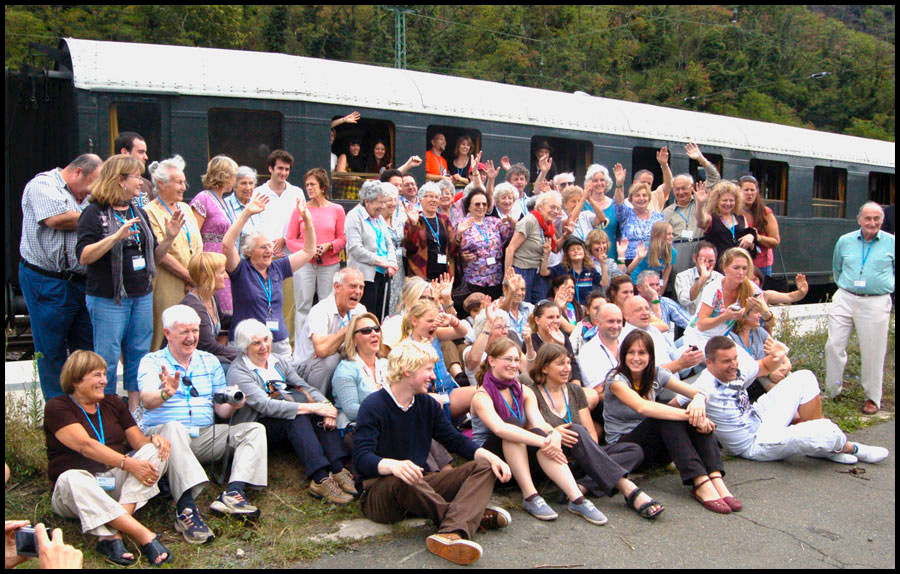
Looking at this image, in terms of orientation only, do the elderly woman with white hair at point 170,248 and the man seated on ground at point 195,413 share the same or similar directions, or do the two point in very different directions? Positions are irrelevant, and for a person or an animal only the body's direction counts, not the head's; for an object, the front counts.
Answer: same or similar directions

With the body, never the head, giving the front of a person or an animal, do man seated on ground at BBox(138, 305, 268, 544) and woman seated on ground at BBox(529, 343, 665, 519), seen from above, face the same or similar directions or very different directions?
same or similar directions

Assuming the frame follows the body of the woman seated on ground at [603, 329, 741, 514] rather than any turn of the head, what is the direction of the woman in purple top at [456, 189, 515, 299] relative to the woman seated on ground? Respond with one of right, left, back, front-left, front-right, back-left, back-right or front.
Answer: back

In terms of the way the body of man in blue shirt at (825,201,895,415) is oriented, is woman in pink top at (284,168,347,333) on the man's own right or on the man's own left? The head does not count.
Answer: on the man's own right

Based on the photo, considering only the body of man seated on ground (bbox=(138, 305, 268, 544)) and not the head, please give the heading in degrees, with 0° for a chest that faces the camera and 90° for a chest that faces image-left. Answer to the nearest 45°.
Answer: approximately 315°

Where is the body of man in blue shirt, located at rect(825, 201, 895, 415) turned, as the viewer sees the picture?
toward the camera

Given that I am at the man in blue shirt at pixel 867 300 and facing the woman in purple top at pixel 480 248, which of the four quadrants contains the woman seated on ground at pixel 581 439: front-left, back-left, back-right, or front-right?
front-left

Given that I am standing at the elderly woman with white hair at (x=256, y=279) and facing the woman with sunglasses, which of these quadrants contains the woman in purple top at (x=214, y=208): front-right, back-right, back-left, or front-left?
back-left

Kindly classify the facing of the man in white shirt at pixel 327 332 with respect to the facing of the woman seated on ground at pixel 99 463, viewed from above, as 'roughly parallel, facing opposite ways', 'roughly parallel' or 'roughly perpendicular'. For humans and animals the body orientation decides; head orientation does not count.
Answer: roughly parallel

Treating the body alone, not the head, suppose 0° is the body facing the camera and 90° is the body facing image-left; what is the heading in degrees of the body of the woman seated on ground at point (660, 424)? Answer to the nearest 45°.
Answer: approximately 315°

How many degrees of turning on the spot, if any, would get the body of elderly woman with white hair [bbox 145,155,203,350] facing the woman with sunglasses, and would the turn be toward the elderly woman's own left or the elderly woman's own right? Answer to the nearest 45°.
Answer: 0° — they already face them

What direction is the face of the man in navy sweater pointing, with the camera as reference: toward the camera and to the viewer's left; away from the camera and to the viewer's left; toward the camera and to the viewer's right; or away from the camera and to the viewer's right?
toward the camera and to the viewer's right

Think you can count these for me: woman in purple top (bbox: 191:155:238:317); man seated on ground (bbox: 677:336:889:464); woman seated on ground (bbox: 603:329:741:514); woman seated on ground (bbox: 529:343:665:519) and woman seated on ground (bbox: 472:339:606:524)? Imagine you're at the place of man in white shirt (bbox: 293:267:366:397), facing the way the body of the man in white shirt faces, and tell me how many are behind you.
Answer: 1

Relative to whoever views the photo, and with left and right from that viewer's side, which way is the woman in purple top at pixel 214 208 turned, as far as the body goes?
facing the viewer and to the right of the viewer

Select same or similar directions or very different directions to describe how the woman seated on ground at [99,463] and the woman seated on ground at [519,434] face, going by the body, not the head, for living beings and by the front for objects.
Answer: same or similar directions

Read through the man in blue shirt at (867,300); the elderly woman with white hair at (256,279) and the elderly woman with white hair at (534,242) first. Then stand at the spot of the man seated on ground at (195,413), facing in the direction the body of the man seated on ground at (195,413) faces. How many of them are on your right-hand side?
0

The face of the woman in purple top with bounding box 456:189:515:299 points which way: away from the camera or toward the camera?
toward the camera

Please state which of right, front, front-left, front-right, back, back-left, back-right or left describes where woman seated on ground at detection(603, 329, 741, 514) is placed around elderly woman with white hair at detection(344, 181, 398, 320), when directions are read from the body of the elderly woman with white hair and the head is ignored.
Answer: front

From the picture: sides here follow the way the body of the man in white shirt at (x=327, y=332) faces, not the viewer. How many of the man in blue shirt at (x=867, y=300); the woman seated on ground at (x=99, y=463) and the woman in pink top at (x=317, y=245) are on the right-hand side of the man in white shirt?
1

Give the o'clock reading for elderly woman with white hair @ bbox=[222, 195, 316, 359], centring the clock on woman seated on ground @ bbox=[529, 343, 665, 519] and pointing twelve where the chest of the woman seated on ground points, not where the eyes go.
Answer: The elderly woman with white hair is roughly at 5 o'clock from the woman seated on ground.

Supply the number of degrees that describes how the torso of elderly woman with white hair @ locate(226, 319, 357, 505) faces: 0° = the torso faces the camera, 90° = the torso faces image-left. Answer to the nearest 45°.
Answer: approximately 315°

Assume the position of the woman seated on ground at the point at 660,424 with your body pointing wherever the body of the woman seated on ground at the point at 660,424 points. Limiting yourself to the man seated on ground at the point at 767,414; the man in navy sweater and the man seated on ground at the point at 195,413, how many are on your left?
1
